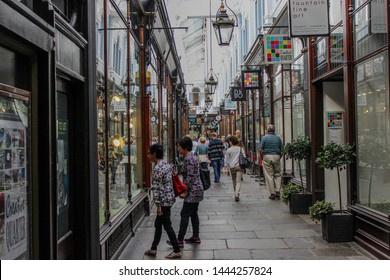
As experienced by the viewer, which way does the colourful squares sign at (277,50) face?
facing the viewer

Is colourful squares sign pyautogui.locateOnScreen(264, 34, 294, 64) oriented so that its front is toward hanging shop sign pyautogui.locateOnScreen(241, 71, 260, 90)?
no

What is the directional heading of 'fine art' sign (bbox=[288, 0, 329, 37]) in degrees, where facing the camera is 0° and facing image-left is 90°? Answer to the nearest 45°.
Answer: approximately 0°

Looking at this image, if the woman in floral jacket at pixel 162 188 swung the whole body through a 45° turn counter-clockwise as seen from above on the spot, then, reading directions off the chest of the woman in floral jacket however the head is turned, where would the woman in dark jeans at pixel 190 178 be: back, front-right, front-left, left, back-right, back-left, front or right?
back
